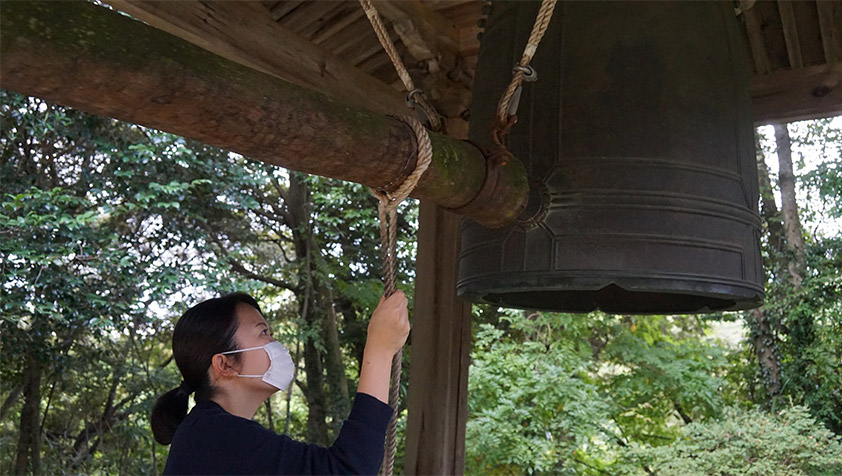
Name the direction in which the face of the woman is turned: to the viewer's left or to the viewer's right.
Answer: to the viewer's right

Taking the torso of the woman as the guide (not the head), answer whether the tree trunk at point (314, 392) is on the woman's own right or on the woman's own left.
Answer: on the woman's own left

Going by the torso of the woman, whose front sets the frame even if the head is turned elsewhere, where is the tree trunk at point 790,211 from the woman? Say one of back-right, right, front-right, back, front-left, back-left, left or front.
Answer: front-left

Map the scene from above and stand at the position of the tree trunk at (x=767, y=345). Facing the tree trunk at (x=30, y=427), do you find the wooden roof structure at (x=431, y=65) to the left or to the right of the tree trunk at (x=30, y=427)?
left

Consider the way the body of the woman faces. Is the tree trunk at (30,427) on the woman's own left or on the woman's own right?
on the woman's own left

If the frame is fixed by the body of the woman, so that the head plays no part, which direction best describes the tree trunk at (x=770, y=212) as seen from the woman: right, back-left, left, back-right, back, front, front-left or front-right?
front-left

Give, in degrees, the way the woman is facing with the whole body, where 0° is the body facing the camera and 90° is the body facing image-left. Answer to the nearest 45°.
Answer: approximately 270°
